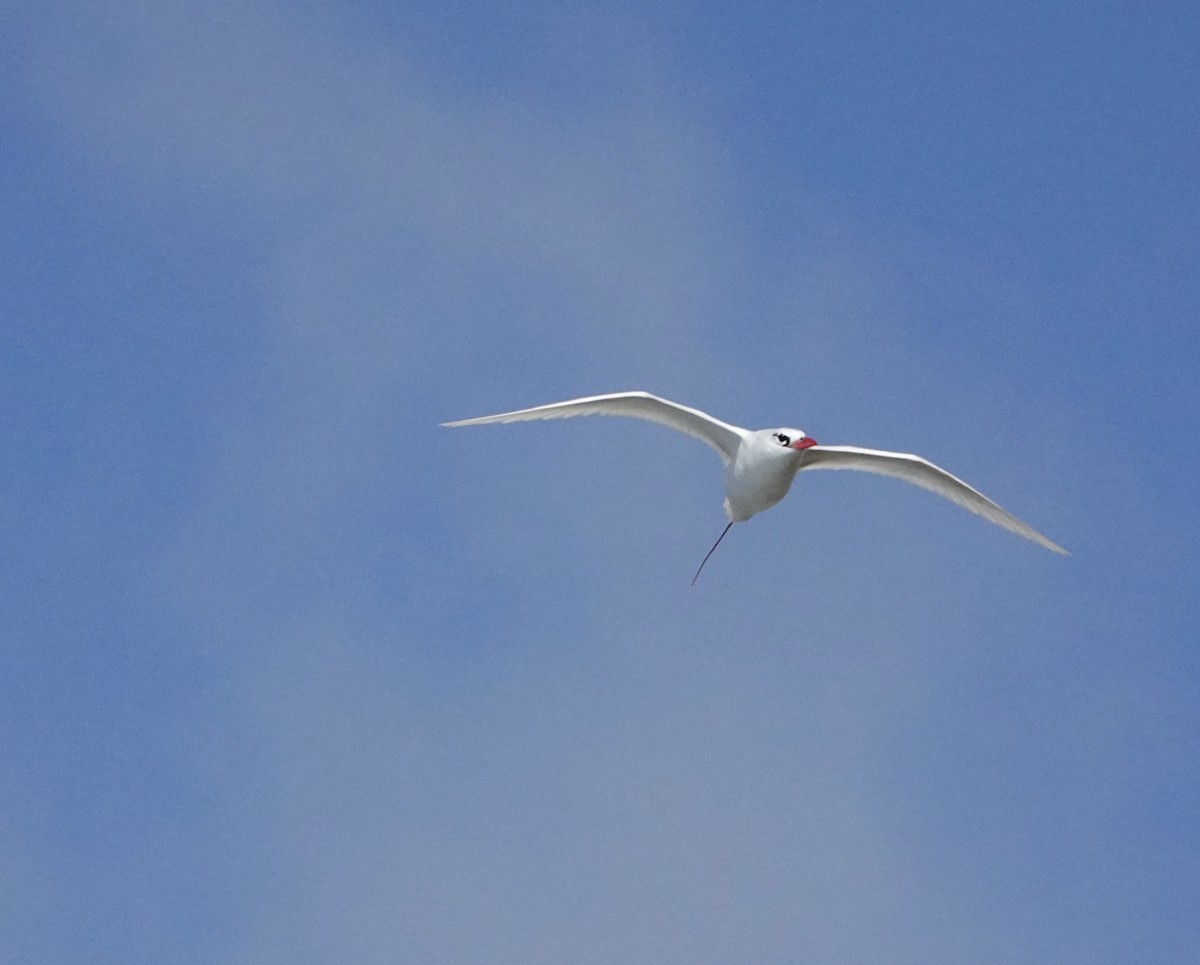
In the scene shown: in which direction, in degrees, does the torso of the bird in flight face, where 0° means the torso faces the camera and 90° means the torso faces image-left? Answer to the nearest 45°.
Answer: approximately 315°
